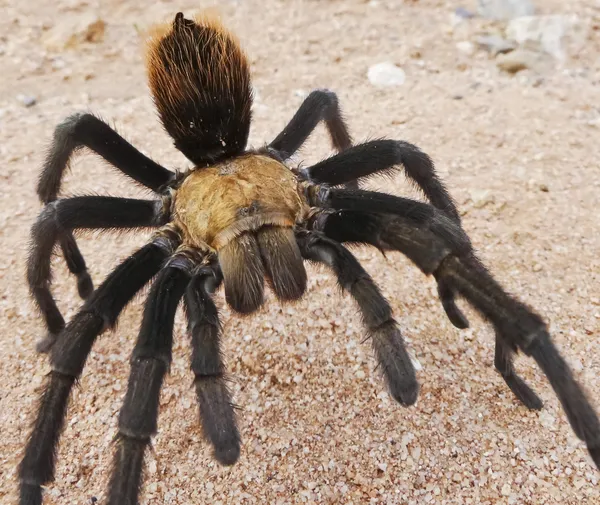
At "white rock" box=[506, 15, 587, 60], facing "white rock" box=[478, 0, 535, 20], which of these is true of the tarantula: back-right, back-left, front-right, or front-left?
back-left

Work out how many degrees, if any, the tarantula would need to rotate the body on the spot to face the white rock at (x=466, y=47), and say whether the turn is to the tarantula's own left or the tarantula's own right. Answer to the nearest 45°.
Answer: approximately 135° to the tarantula's own left

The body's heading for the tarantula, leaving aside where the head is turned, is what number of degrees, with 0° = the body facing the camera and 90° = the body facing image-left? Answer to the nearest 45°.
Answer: approximately 0°

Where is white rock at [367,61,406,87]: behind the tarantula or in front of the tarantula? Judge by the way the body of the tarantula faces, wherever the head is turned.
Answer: behind

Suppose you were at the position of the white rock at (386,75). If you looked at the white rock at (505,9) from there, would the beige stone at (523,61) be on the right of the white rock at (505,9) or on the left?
right

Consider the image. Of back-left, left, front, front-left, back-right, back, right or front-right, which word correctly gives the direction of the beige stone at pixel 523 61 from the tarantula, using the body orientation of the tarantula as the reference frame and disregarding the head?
back-left

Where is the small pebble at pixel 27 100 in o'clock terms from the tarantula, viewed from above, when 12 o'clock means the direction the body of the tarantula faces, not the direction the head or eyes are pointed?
The small pebble is roughly at 5 o'clock from the tarantula.

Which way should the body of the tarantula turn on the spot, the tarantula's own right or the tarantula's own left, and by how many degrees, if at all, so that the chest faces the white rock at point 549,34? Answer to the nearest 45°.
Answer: approximately 135° to the tarantula's own left

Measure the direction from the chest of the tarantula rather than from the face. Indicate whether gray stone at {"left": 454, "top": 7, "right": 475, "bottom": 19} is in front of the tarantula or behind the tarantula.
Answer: behind
